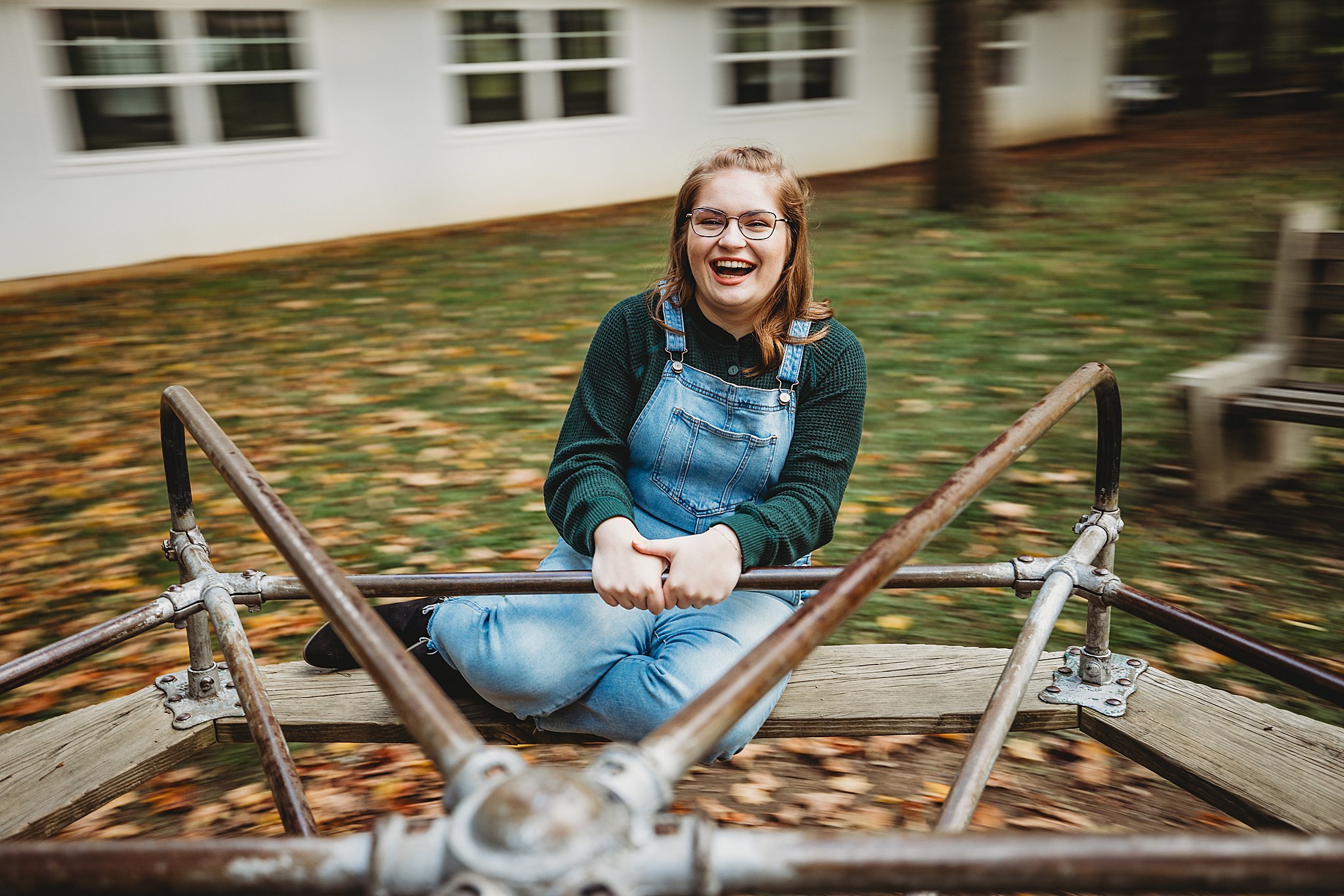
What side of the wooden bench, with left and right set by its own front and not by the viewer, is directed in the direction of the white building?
right

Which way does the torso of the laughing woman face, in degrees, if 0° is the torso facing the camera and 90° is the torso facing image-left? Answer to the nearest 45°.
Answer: approximately 0°

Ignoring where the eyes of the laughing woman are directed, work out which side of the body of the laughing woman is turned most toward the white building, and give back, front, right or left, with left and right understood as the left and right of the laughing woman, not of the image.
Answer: back

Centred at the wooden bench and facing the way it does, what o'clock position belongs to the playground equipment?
The playground equipment is roughly at 11 o'clock from the wooden bench.

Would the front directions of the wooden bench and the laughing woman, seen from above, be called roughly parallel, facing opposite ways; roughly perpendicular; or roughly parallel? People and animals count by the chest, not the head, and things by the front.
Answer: roughly perpendicular

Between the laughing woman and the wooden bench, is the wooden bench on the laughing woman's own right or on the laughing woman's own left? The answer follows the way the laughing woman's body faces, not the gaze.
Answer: on the laughing woman's own left

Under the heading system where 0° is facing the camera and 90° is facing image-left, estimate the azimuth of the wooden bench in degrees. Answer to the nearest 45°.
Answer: approximately 45°
